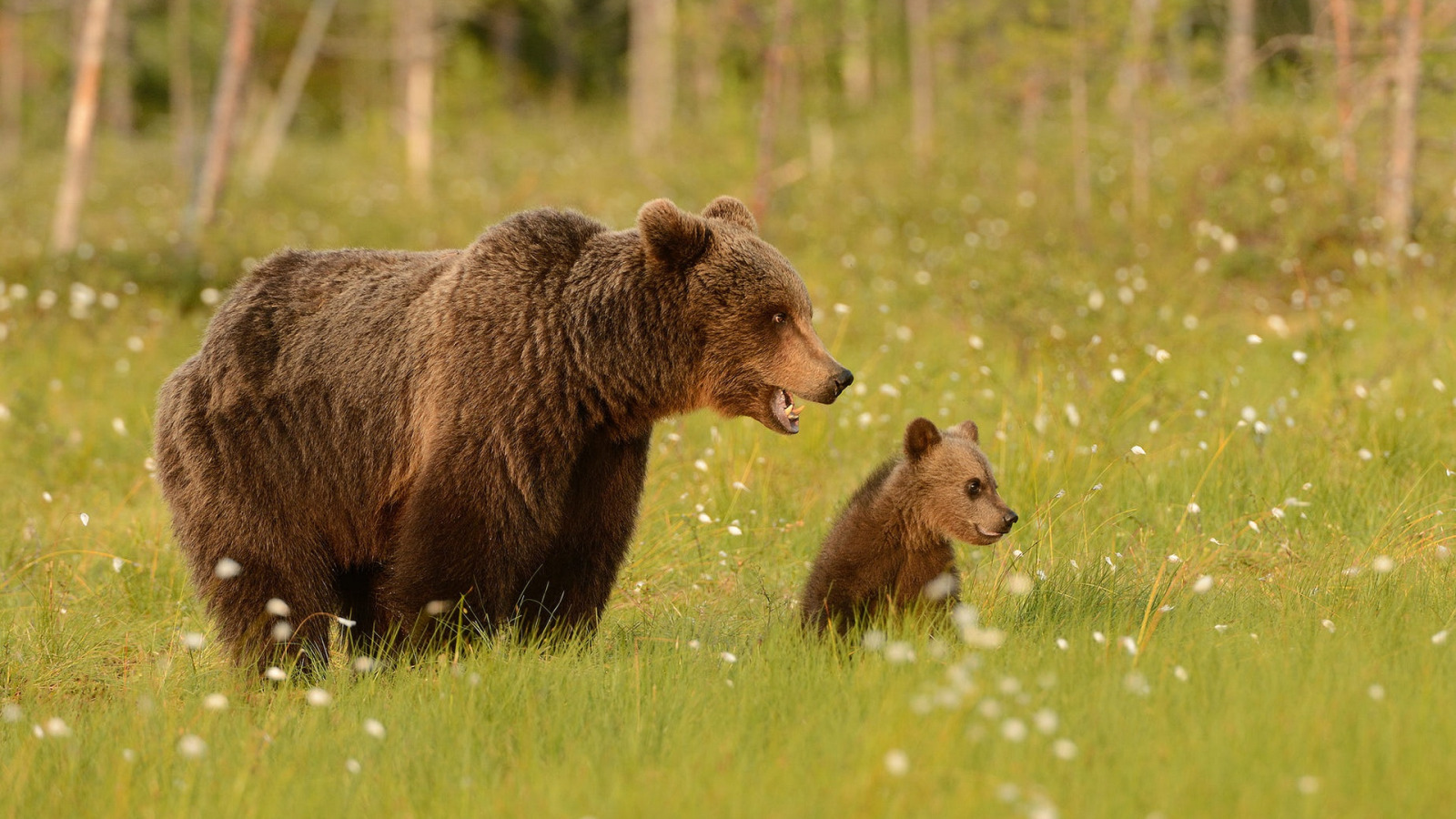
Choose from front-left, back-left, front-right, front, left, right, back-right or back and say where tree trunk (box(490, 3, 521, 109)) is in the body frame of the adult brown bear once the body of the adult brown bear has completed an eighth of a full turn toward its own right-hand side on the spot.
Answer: back-left

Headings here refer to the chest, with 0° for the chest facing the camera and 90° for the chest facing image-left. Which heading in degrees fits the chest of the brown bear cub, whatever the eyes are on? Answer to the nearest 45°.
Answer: approximately 270°

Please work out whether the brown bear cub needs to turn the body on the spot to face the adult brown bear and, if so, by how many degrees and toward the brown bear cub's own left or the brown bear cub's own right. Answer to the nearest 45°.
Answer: approximately 180°

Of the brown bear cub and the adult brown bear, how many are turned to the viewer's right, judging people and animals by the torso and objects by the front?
2

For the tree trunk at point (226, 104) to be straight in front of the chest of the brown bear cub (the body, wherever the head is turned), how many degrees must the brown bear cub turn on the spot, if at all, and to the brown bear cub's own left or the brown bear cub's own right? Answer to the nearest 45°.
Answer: approximately 135° to the brown bear cub's own left

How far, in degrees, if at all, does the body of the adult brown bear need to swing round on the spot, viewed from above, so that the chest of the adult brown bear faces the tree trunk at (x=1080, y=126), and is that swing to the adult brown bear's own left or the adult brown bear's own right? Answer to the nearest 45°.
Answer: approximately 45° to the adult brown bear's own left

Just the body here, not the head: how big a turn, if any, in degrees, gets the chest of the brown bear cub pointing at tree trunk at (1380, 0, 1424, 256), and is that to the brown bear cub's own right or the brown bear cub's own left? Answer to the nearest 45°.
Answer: approximately 45° to the brown bear cub's own left

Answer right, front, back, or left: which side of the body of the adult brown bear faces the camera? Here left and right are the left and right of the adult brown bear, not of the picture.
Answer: right

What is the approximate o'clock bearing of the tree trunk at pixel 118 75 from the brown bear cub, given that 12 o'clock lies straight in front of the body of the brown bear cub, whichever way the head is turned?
The tree trunk is roughly at 8 o'clock from the brown bear cub.

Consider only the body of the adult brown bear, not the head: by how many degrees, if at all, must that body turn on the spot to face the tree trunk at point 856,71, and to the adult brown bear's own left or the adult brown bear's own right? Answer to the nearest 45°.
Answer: approximately 90° to the adult brown bear's own left
